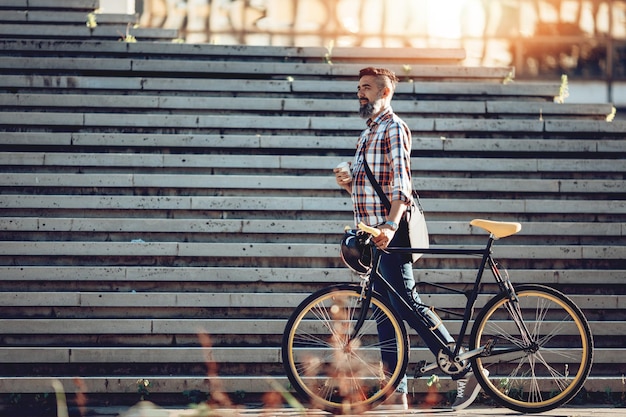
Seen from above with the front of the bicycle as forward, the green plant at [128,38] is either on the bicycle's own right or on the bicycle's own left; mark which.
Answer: on the bicycle's own right

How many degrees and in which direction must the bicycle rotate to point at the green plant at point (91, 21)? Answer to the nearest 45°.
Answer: approximately 45° to its right

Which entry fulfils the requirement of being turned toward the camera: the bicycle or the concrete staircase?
the concrete staircase

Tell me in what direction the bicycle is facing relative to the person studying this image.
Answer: facing to the left of the viewer

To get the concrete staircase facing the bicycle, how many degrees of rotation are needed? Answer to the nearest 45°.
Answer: approximately 45° to its left

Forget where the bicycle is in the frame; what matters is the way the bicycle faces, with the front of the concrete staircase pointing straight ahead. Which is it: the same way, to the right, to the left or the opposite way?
to the right

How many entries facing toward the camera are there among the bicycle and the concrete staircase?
1

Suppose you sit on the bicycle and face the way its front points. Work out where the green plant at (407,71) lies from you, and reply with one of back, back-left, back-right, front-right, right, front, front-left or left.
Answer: right

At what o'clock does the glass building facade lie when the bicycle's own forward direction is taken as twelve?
The glass building facade is roughly at 3 o'clock from the bicycle.

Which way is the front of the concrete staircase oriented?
toward the camera
